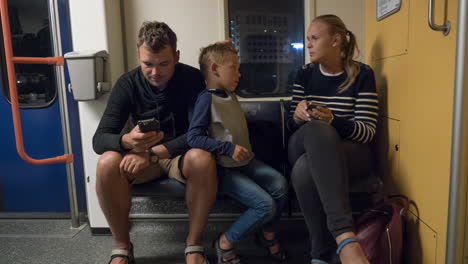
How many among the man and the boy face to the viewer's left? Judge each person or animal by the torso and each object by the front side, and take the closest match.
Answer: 0

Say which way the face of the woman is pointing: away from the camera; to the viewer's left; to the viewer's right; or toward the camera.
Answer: to the viewer's left

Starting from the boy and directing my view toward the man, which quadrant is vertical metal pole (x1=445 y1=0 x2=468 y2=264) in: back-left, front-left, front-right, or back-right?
back-left

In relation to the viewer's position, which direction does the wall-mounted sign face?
facing the viewer and to the left of the viewer

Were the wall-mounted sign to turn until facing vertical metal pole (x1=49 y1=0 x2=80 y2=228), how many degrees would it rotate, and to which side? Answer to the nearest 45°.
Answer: approximately 45° to its right

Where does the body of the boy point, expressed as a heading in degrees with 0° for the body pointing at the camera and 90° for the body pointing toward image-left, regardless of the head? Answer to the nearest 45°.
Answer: approximately 315°

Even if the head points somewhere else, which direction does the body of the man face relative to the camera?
toward the camera

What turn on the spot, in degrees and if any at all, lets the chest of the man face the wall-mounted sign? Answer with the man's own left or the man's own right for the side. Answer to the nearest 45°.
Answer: approximately 90° to the man's own left

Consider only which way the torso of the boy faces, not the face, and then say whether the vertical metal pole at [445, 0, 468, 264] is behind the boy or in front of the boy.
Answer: in front

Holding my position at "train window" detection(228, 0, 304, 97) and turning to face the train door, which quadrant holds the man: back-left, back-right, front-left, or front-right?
front-left

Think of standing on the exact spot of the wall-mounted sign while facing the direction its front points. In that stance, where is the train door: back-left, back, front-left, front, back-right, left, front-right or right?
front-right

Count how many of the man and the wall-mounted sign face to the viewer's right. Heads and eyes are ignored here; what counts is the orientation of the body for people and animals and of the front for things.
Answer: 0

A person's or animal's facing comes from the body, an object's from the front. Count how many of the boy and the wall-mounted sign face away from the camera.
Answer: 0

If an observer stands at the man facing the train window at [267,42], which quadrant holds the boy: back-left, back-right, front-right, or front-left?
front-right
